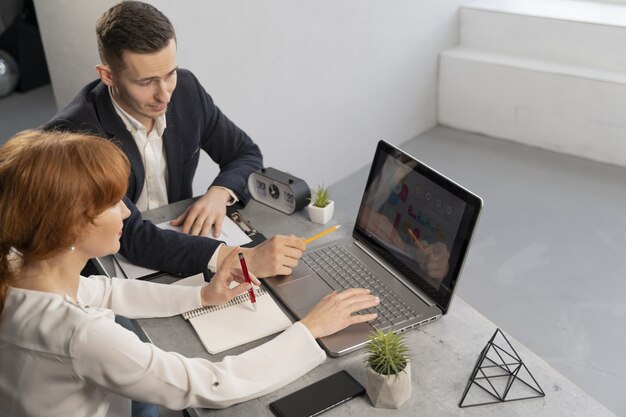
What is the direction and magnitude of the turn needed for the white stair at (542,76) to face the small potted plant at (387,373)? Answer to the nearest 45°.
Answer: approximately 45° to its left

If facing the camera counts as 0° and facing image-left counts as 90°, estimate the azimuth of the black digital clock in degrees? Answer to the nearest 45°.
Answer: approximately 45°

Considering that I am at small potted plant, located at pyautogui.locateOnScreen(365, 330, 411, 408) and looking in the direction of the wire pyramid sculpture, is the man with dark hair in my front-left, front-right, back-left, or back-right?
back-left

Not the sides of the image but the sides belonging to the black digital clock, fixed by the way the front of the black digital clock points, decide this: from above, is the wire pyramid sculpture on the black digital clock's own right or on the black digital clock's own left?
on the black digital clock's own left

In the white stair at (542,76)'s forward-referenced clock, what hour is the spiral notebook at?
The spiral notebook is roughly at 11 o'clock from the white stair.

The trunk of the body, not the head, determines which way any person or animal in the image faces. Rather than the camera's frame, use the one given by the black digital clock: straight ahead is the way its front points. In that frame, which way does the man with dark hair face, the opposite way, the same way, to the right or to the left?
to the left

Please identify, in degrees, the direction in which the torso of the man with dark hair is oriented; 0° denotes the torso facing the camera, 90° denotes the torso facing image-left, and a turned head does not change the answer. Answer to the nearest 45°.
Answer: approximately 315°

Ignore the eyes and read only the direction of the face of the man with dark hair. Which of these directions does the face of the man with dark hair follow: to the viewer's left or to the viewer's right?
to the viewer's right
